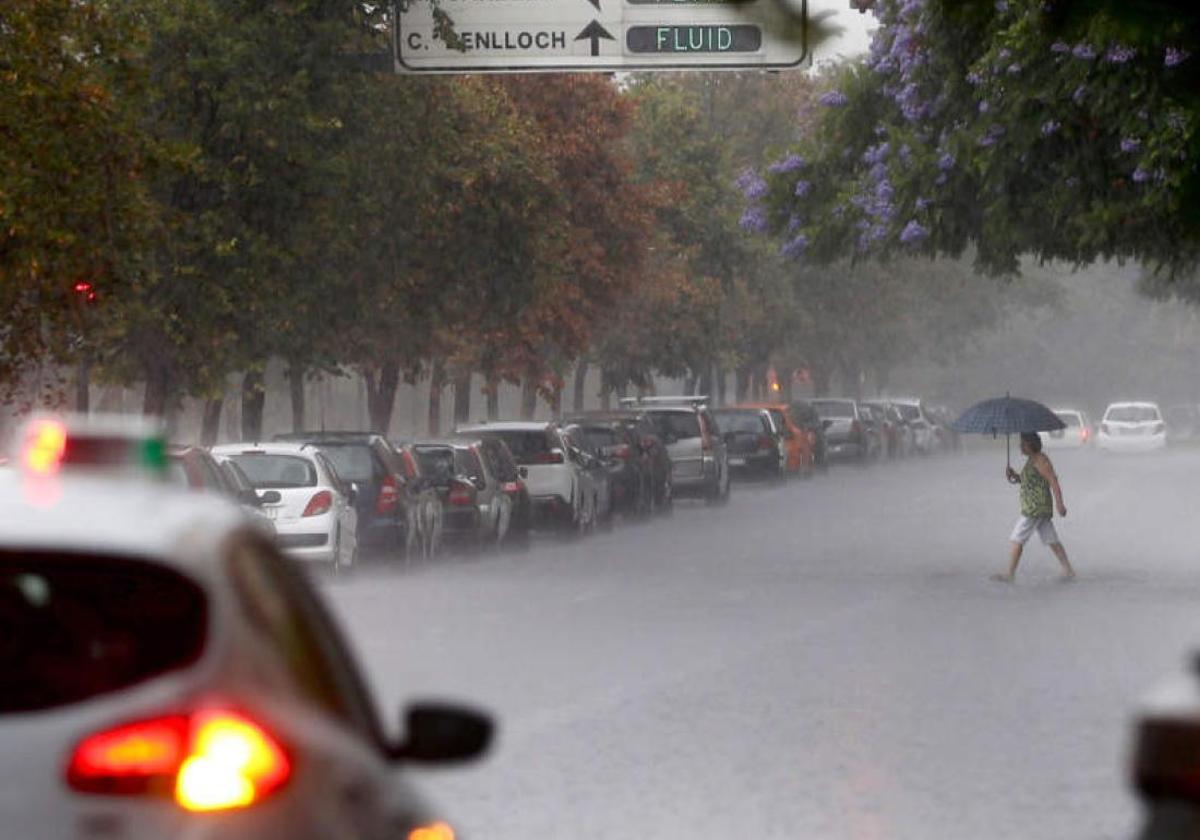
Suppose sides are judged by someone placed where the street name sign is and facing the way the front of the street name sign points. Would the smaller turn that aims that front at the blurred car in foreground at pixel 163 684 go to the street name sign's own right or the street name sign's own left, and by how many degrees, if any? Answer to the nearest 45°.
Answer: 0° — it already faces it

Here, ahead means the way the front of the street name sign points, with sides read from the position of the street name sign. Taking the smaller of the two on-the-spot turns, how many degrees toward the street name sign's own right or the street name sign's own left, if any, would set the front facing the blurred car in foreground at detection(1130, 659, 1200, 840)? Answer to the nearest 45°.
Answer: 0° — it already faces it

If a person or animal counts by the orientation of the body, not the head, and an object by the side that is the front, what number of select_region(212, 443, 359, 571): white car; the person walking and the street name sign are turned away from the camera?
1

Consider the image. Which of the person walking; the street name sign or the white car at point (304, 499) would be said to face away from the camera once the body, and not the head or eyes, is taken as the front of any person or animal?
the white car

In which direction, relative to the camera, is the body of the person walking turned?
to the viewer's left

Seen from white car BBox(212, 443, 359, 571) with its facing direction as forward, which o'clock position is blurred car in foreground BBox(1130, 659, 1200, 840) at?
The blurred car in foreground is roughly at 6 o'clock from the white car.

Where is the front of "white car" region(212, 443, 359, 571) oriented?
away from the camera

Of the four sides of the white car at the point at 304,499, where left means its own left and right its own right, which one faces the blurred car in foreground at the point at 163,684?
back

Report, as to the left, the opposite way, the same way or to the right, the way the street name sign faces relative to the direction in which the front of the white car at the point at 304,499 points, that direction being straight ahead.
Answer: the opposite way

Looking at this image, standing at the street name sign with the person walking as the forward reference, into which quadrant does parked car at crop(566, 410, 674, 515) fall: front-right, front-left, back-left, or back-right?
front-left

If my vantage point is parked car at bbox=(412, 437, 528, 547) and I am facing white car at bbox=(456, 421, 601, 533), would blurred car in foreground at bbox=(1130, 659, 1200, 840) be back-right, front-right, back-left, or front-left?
back-right

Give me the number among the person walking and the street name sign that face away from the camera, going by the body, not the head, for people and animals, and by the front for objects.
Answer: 0
